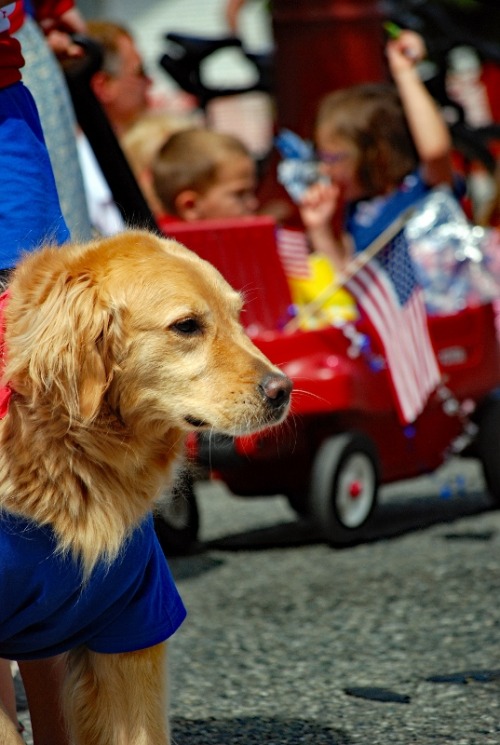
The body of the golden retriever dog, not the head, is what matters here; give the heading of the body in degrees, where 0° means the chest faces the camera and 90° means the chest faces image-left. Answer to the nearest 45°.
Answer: approximately 270°

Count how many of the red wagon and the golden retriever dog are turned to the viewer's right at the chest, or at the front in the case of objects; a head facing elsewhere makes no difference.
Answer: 1

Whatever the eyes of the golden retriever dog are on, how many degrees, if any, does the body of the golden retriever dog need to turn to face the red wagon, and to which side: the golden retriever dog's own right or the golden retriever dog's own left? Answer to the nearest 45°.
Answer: approximately 90° to the golden retriever dog's own left

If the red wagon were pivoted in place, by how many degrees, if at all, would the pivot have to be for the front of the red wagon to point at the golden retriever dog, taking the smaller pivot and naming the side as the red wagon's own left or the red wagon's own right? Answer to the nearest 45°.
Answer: approximately 45° to the red wagon's own left

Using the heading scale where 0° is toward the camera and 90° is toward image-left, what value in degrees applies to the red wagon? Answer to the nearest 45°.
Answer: approximately 45°
